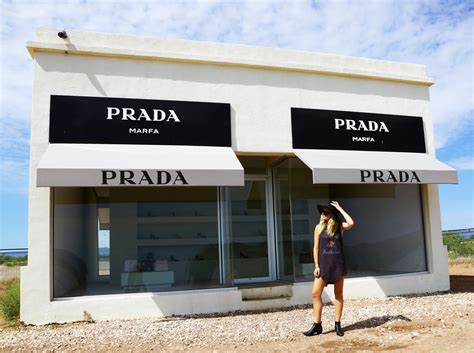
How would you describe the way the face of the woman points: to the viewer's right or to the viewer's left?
to the viewer's left

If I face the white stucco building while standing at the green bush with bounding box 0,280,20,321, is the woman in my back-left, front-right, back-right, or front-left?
front-right

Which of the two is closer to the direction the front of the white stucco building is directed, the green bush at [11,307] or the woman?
the woman

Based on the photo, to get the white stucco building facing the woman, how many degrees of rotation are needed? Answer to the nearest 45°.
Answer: approximately 45° to its left

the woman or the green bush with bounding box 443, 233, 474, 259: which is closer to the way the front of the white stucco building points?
the woman

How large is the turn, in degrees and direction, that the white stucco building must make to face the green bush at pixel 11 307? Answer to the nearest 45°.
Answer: approximately 90° to its right

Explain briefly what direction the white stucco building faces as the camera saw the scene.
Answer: facing the viewer

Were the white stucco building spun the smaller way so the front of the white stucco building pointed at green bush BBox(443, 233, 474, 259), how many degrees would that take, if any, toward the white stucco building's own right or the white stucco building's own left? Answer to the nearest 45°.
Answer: approximately 135° to the white stucco building's own left

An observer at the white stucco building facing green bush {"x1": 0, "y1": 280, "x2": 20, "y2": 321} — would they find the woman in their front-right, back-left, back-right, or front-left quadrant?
back-left

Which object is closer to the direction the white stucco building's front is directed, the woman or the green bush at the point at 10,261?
the woman
